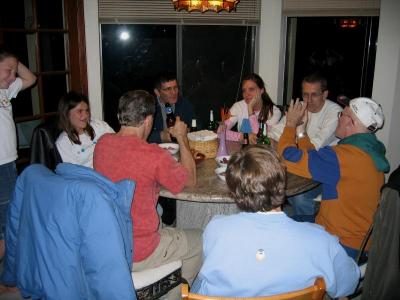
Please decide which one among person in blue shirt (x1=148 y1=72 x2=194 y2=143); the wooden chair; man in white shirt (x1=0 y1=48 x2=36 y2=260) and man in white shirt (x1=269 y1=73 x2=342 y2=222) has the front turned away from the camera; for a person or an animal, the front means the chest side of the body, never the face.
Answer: the wooden chair

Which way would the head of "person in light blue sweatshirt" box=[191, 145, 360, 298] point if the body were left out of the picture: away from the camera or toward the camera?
away from the camera

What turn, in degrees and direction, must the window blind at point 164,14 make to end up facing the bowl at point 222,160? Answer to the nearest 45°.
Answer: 0° — it already faces it

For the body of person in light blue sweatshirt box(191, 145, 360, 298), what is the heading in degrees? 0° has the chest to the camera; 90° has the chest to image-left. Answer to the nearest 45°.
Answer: approximately 180°

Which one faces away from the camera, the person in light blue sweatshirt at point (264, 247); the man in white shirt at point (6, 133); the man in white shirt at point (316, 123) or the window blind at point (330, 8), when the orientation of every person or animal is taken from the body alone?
the person in light blue sweatshirt

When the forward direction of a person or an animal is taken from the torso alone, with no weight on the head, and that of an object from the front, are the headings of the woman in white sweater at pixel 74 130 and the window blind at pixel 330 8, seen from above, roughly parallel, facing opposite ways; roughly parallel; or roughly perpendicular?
roughly perpendicular

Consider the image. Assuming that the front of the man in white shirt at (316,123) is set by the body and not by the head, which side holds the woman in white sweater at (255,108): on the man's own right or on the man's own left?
on the man's own right

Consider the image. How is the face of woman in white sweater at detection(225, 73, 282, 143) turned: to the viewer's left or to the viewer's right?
to the viewer's left

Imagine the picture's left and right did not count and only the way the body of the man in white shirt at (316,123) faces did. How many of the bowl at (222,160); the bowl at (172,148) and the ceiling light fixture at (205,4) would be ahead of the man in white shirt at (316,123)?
3

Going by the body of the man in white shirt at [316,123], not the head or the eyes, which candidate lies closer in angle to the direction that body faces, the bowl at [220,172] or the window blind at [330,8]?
the bowl

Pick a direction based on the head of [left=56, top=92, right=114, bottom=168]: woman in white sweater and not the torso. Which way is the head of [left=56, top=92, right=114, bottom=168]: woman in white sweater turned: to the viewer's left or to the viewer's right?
to the viewer's right

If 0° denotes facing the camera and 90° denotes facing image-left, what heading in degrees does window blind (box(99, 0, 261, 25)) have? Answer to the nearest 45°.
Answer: approximately 0°
